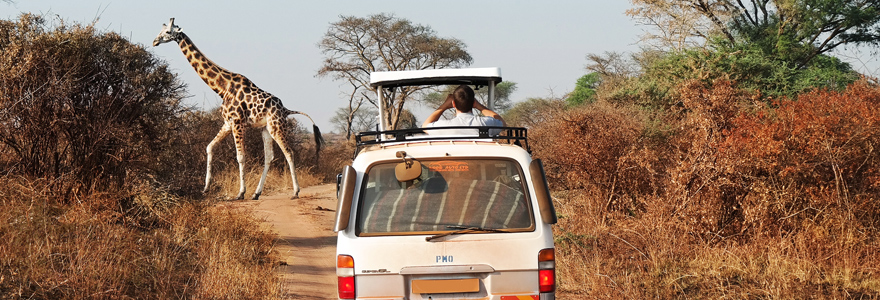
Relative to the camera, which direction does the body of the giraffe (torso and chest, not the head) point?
to the viewer's left

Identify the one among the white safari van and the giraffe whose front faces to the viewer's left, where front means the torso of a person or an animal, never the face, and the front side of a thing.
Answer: the giraffe

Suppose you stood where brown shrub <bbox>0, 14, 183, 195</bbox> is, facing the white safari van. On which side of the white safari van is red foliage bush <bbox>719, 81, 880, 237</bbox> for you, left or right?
left

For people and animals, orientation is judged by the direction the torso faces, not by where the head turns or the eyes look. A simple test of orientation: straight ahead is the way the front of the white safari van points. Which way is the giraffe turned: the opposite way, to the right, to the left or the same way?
to the left

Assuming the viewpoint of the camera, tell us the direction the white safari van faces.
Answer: facing away from the viewer

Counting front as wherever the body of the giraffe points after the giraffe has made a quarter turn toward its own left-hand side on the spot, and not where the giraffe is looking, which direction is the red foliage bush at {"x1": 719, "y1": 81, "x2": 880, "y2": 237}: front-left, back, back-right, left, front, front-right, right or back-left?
front-left

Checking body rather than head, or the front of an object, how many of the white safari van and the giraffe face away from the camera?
1

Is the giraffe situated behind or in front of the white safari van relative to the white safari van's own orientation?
in front

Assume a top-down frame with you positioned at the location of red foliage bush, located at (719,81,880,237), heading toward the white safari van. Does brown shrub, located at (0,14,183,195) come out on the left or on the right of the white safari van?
right

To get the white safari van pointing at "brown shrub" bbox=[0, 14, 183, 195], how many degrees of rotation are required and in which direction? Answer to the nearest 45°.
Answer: approximately 45° to its left

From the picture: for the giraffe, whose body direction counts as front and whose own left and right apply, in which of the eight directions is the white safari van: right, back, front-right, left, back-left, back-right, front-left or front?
left
